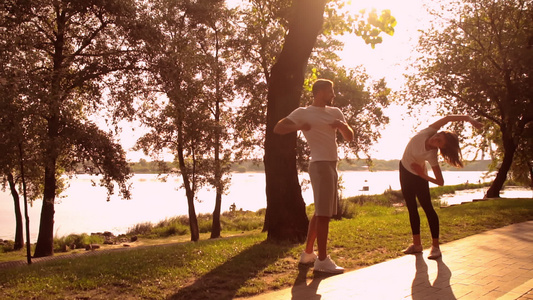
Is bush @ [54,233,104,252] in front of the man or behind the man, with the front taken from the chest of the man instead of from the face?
behind

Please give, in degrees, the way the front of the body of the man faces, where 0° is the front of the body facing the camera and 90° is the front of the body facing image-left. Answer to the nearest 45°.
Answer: approximately 315°

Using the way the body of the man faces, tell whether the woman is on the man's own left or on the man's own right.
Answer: on the man's own left

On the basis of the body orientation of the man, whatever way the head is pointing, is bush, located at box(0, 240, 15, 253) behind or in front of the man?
behind

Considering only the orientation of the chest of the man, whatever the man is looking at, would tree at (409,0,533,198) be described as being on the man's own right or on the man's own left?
on the man's own left

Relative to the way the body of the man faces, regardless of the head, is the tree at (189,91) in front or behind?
behind
